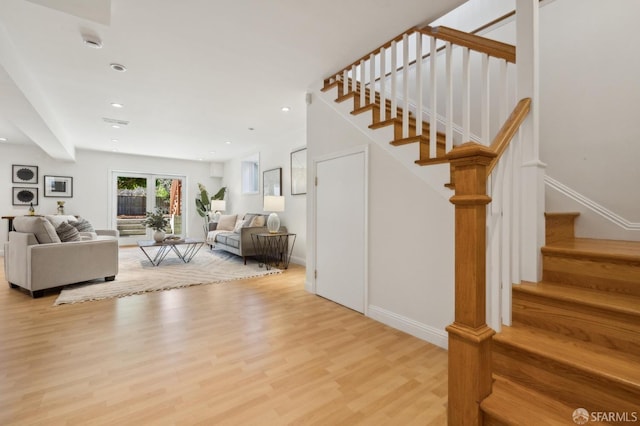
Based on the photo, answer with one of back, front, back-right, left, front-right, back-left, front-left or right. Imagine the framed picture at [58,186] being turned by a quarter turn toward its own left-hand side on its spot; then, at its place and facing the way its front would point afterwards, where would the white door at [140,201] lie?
front

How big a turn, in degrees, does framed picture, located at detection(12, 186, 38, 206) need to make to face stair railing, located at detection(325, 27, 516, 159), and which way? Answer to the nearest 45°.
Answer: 0° — it already faces it

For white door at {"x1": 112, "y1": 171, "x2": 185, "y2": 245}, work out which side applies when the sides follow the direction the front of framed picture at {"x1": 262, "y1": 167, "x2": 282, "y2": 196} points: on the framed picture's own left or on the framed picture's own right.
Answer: on the framed picture's own right

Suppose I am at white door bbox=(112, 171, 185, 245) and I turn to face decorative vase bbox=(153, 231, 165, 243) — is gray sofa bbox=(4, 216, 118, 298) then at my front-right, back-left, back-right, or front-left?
front-right

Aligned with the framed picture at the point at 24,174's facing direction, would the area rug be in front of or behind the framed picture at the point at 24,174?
in front

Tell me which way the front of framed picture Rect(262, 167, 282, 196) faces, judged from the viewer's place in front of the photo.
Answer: facing the viewer and to the left of the viewer

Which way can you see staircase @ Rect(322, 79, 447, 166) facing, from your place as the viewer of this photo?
facing the viewer and to the right of the viewer

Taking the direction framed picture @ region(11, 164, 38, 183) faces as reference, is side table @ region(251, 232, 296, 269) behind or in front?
in front

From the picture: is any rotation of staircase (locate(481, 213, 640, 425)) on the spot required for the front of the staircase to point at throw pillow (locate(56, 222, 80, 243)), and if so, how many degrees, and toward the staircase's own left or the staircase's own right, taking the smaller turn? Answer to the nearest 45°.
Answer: approximately 45° to the staircase's own right

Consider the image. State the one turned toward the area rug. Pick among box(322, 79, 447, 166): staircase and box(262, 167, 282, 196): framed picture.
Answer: the framed picture

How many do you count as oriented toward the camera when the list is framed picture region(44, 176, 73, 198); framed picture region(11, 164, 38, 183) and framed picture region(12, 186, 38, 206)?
3

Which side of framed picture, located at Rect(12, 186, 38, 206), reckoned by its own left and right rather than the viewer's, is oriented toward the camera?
front

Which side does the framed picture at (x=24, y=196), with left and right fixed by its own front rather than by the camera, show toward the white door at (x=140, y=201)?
left

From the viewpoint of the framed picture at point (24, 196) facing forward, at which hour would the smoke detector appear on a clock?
The smoke detector is roughly at 12 o'clock from the framed picture.

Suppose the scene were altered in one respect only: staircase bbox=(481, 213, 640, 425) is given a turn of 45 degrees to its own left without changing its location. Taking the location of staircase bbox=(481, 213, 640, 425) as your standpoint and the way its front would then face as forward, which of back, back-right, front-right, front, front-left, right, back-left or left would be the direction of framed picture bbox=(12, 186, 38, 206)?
right

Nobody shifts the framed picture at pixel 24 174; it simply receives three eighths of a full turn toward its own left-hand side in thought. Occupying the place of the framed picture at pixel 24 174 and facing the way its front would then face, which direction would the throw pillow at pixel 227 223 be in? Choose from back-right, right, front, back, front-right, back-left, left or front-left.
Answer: right

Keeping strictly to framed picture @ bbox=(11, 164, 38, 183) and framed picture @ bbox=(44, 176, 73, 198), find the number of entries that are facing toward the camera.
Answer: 2

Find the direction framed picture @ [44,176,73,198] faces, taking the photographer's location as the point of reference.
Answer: facing the viewer
